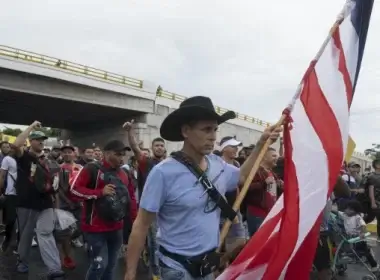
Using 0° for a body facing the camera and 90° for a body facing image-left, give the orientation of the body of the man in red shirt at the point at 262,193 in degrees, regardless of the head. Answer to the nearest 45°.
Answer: approximately 315°

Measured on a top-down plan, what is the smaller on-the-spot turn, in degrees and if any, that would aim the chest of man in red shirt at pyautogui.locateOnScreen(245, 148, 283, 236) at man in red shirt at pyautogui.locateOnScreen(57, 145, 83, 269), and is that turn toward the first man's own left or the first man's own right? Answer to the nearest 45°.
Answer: approximately 135° to the first man's own right

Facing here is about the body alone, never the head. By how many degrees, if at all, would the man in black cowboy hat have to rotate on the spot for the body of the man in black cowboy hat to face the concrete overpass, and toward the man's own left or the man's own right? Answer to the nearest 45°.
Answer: approximately 135° to the man's own left

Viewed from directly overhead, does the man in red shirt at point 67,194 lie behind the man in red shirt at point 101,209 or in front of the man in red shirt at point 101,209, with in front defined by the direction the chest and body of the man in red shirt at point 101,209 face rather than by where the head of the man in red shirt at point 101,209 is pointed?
behind

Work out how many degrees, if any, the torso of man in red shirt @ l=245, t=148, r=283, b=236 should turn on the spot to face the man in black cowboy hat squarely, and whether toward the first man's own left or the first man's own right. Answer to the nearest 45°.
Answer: approximately 45° to the first man's own right

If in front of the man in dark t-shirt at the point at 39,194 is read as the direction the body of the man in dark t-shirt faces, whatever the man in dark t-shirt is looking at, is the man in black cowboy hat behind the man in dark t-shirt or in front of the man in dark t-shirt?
in front

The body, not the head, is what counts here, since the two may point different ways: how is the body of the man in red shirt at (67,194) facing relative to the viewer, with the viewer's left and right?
facing the viewer and to the right of the viewer
